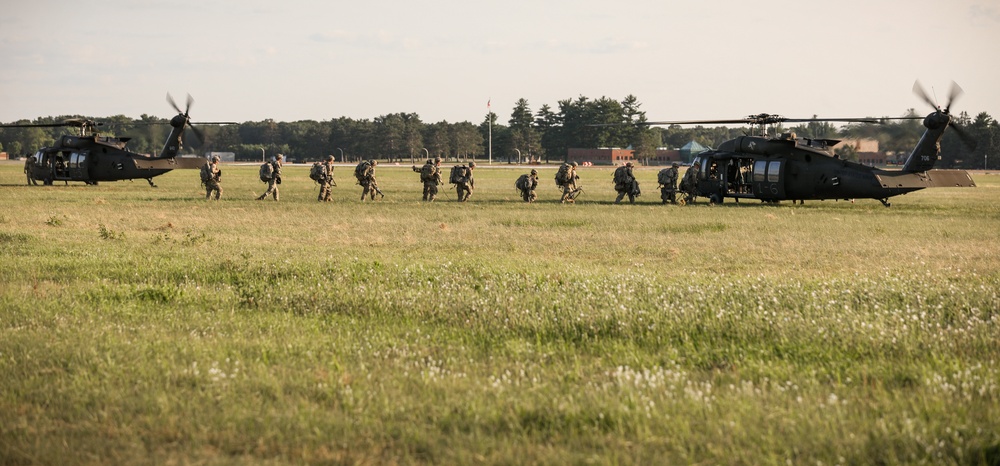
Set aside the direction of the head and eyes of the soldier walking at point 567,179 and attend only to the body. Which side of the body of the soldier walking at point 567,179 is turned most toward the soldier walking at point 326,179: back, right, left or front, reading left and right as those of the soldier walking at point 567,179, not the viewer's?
back

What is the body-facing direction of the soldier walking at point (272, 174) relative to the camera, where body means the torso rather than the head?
to the viewer's right

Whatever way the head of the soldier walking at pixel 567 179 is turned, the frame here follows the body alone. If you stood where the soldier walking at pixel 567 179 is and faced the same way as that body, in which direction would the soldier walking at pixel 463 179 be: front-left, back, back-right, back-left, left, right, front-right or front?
back

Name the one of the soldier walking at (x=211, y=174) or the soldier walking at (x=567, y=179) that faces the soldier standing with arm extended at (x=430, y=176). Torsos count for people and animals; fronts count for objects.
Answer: the soldier walking at (x=211, y=174)

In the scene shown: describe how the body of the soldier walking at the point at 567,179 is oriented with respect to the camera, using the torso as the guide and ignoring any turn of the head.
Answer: to the viewer's right

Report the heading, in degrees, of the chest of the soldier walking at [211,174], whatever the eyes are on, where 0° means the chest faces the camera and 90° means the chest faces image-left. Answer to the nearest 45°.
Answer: approximately 270°

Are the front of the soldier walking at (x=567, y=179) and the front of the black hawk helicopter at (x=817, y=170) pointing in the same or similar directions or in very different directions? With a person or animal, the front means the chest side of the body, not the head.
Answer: very different directions

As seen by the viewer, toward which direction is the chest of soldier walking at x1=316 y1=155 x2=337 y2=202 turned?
to the viewer's right

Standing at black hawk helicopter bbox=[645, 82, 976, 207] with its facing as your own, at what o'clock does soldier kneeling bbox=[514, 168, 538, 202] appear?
The soldier kneeling is roughly at 12 o'clock from the black hawk helicopter.

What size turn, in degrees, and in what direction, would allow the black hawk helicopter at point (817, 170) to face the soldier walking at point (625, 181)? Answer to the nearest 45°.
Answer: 0° — it already faces them

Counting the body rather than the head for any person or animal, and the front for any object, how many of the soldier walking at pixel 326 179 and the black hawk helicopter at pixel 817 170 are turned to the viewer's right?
1

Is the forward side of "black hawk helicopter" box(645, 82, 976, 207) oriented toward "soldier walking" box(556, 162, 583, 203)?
yes

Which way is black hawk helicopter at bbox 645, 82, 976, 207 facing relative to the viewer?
to the viewer's left
